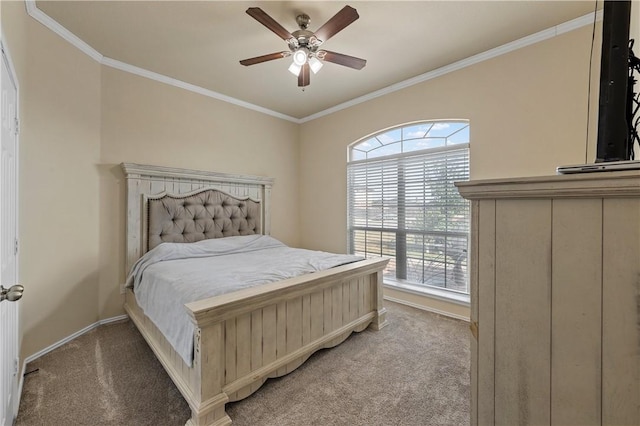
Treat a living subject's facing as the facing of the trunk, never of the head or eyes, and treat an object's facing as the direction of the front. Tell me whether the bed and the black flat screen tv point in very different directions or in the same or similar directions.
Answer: very different directions

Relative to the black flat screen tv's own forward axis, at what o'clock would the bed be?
The bed is roughly at 12 o'clock from the black flat screen tv.

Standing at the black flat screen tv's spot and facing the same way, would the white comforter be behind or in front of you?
in front

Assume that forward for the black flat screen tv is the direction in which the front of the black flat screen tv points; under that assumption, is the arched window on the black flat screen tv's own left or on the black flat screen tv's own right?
on the black flat screen tv's own right

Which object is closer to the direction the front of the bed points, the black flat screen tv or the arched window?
the black flat screen tv

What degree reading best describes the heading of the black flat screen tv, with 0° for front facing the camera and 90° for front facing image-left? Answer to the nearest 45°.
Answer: approximately 90°

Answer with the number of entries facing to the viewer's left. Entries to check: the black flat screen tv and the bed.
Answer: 1

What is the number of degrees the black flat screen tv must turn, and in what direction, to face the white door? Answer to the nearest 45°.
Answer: approximately 45° to its left

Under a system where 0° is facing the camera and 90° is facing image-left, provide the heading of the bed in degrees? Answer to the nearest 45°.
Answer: approximately 315°

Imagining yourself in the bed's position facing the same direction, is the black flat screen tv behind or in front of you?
in front
